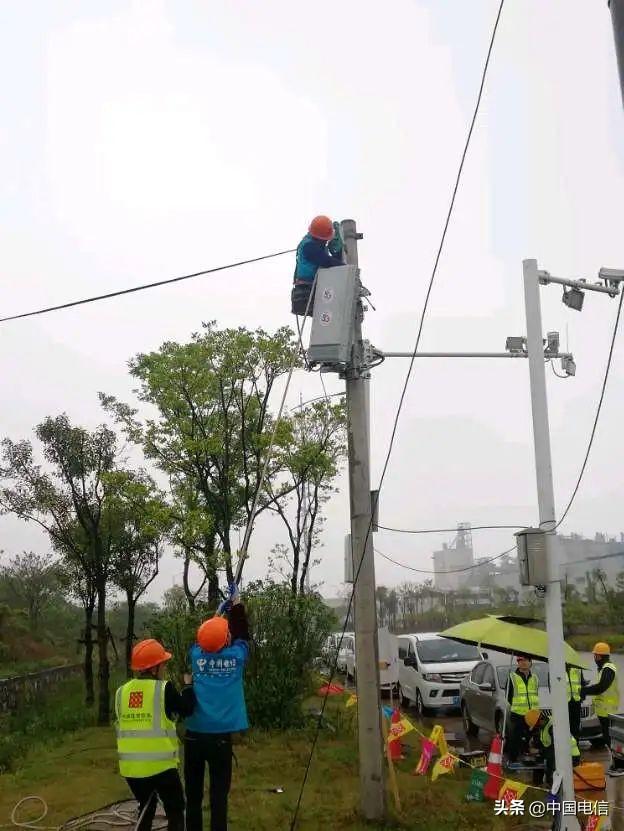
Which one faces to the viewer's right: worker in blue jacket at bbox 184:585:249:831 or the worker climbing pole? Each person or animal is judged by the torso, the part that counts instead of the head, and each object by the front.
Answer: the worker climbing pole

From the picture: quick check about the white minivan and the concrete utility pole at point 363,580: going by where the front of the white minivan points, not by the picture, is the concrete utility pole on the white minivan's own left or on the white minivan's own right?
on the white minivan's own right

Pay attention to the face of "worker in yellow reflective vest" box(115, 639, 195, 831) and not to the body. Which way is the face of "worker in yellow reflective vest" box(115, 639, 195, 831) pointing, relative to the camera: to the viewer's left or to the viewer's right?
to the viewer's right

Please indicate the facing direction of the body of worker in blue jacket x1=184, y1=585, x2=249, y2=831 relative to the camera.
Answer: away from the camera

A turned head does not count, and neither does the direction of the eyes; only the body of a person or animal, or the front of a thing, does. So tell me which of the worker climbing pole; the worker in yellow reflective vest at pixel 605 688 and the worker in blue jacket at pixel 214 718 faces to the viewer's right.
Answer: the worker climbing pole

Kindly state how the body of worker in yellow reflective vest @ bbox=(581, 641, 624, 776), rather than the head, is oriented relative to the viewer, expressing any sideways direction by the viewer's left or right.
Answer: facing to the left of the viewer

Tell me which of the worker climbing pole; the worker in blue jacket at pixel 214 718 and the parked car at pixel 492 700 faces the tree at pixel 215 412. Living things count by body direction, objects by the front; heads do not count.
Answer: the worker in blue jacket
